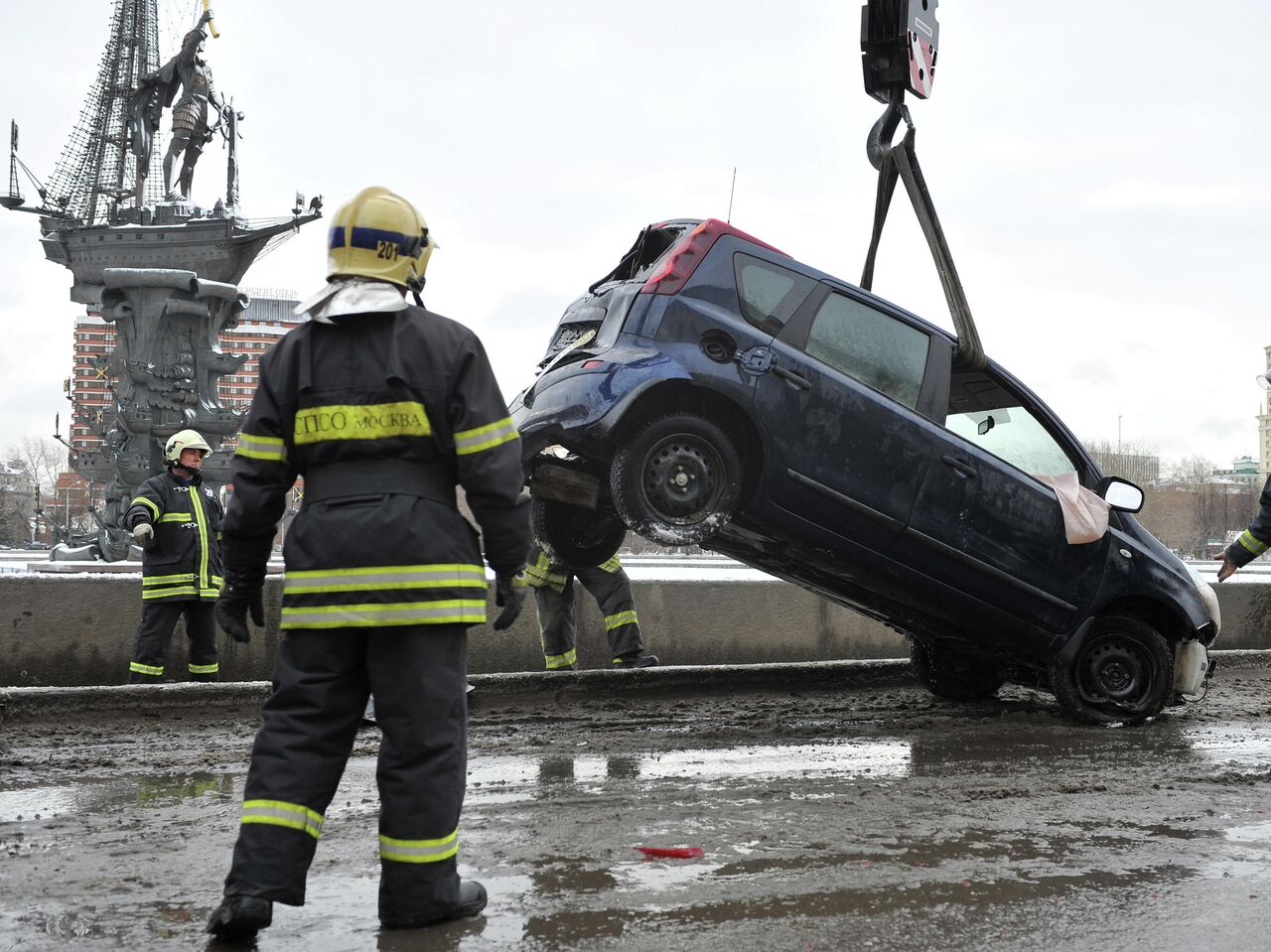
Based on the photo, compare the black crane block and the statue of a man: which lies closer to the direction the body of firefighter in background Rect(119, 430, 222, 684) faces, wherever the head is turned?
the black crane block

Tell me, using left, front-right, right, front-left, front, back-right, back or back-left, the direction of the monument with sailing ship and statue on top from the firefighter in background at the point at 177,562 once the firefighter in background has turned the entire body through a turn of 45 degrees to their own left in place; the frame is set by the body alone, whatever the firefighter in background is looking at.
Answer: left

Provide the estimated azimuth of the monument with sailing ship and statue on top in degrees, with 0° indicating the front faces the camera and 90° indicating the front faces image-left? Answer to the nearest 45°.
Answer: approximately 270°

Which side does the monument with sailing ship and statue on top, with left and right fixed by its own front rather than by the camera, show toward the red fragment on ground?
right

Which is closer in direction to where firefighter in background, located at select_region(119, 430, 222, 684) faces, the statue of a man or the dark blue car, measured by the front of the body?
the dark blue car

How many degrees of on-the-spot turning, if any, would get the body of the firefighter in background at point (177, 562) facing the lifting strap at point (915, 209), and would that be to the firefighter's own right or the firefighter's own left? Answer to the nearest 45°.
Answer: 0° — they already face it
